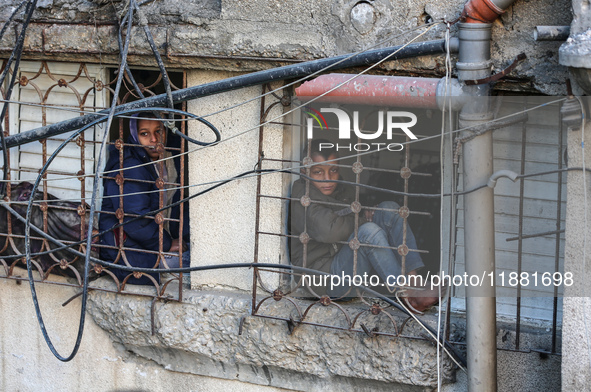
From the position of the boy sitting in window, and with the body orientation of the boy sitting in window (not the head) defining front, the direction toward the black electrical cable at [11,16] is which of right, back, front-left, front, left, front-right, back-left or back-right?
back-right

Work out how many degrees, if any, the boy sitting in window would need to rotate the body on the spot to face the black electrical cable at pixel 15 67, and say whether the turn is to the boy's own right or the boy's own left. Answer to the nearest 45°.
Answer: approximately 135° to the boy's own right

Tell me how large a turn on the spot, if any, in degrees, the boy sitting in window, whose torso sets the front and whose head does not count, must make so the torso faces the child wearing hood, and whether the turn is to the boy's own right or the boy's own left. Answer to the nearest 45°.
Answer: approximately 135° to the boy's own right

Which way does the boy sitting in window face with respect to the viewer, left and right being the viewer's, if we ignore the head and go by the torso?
facing the viewer and to the right of the viewer

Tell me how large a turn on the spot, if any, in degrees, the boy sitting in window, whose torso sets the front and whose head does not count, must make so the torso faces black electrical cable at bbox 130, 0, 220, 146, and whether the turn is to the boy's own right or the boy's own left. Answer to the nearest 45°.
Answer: approximately 135° to the boy's own right
